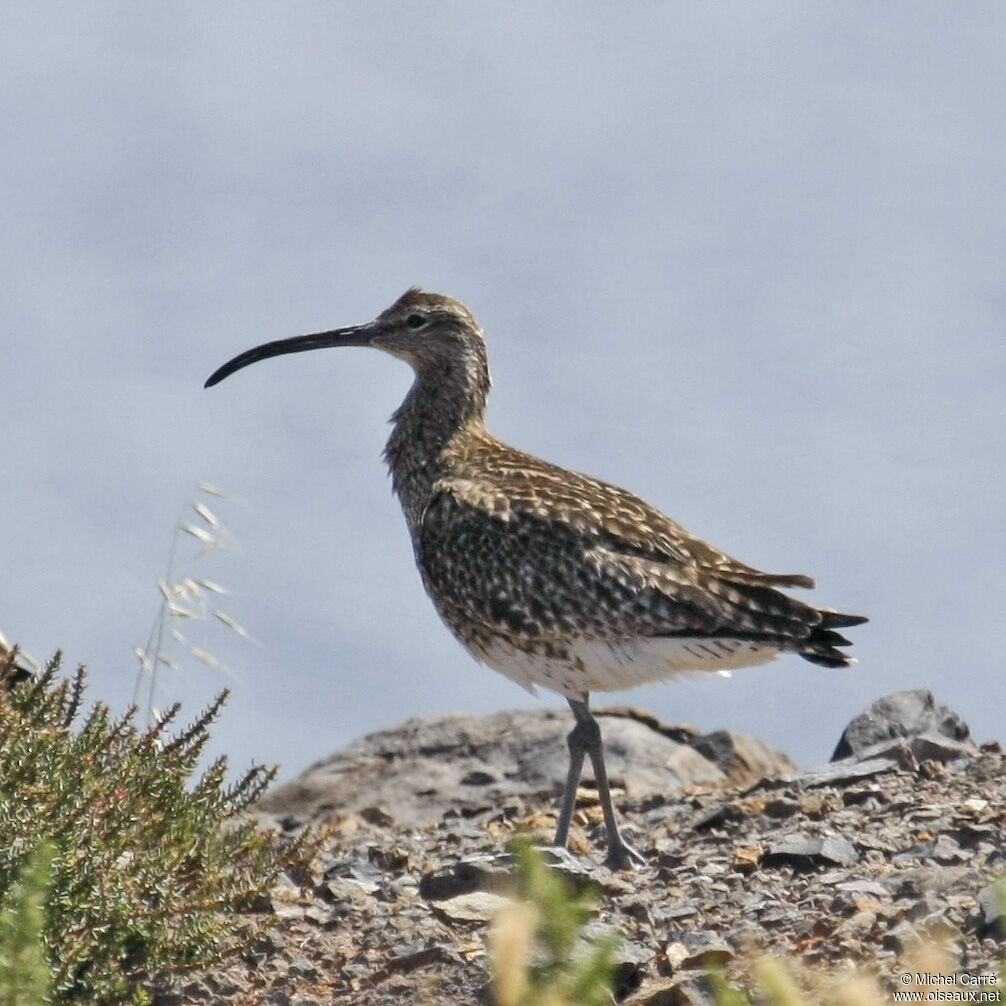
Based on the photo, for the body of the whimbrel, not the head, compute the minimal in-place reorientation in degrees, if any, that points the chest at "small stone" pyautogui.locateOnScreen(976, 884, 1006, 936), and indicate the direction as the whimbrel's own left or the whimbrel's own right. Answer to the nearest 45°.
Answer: approximately 135° to the whimbrel's own left

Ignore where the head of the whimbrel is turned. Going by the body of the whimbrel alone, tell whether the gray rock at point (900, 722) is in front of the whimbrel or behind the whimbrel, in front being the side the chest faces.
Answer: behind

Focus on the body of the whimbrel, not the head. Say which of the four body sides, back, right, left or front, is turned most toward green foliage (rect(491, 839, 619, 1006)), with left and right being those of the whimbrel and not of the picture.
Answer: left

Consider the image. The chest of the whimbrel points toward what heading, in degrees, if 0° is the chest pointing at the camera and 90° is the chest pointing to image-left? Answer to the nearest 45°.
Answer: approximately 90°

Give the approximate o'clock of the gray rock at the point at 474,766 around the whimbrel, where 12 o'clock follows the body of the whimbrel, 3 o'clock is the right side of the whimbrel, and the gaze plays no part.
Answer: The gray rock is roughly at 3 o'clock from the whimbrel.

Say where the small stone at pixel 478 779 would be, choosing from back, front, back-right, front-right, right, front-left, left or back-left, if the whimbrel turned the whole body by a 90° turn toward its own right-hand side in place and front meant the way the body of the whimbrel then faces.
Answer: front
